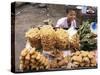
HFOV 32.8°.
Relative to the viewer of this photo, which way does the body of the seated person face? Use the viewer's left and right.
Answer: facing the viewer and to the right of the viewer
